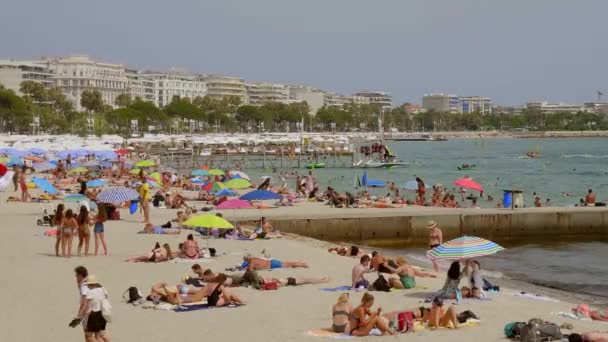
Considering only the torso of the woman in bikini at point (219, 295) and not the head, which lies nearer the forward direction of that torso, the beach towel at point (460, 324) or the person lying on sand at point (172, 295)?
the beach towel

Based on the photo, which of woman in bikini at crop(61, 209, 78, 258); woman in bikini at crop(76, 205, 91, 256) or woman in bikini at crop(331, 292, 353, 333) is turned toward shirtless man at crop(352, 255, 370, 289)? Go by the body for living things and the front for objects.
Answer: woman in bikini at crop(331, 292, 353, 333)

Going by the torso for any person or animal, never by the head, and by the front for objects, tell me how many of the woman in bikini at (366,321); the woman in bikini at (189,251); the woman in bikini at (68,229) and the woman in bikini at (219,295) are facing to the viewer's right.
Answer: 2

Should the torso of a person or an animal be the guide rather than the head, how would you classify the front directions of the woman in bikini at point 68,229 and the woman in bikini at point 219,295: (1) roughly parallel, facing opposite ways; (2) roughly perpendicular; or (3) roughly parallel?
roughly perpendicular

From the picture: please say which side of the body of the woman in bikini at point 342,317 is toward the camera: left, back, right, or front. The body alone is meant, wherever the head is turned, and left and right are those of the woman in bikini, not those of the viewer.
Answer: back
